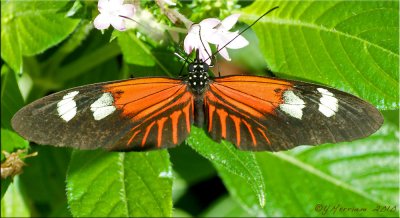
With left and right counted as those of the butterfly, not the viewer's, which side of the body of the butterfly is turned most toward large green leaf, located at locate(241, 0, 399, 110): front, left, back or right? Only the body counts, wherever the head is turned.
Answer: right

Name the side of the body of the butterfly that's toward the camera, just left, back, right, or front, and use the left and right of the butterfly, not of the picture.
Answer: back

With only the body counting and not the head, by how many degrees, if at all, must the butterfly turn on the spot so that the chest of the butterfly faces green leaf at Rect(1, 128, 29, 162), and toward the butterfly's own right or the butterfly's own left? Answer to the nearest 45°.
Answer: approximately 45° to the butterfly's own left
